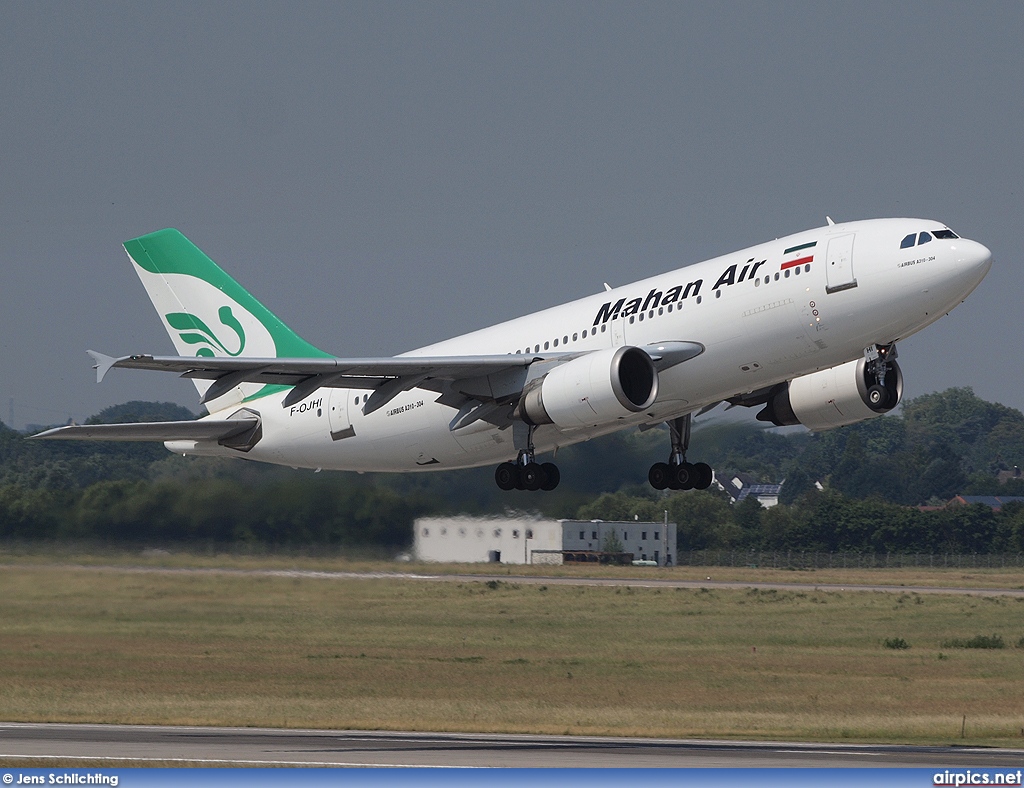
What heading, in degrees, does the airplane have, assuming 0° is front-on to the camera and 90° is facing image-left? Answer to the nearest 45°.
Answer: approximately 315°
